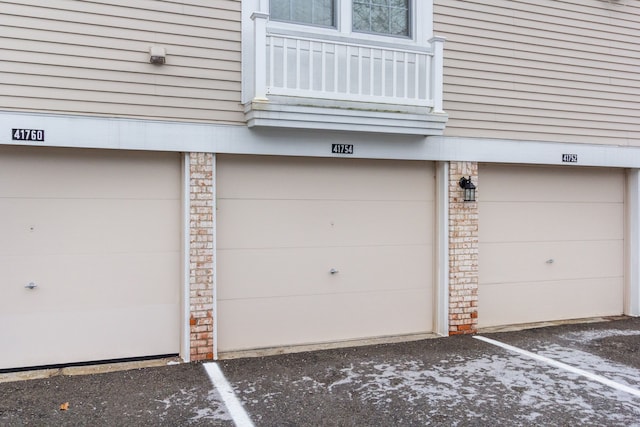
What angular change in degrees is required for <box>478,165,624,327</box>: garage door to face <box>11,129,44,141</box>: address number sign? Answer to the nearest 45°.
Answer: approximately 90° to its right

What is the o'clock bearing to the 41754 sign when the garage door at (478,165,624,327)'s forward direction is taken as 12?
The 41754 sign is roughly at 3 o'clock from the garage door.

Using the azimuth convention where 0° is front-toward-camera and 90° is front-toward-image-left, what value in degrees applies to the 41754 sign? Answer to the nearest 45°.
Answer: approximately 0°

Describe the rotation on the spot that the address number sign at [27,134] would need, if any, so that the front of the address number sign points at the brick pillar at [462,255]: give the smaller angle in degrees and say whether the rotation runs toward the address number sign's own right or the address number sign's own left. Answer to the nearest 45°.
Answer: approximately 90° to the address number sign's own left

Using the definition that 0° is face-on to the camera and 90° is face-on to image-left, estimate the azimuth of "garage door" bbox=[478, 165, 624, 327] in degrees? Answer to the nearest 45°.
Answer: approximately 315°

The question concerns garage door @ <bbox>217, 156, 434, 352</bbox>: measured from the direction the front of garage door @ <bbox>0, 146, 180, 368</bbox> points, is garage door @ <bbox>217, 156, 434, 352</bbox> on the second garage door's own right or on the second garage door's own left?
on the second garage door's own left

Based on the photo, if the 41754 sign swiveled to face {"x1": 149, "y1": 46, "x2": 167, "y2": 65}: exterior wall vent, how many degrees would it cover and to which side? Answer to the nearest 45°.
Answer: approximately 45° to its right

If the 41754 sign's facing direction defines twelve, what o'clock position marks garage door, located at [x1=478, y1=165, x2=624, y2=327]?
The garage door is roughly at 8 o'clock from the 41754 sign.
